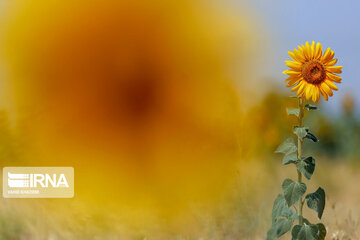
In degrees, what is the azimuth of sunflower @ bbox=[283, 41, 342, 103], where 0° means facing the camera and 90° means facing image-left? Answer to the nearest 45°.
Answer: approximately 0°
